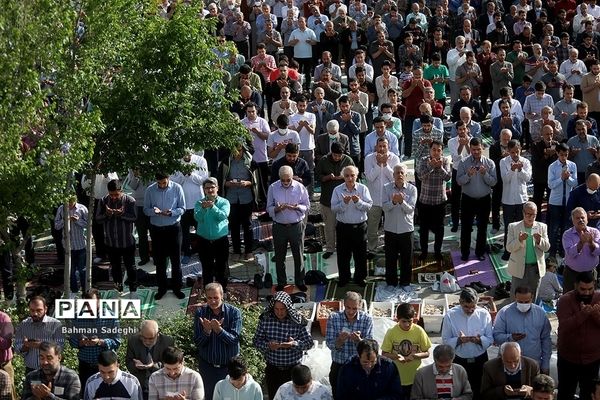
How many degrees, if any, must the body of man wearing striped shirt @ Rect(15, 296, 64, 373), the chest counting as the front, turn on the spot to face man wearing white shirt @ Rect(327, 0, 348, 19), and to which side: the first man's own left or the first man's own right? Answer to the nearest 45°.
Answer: approximately 135° to the first man's own left

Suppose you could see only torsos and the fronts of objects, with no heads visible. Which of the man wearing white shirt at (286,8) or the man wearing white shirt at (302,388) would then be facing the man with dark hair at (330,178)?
the man wearing white shirt at (286,8)

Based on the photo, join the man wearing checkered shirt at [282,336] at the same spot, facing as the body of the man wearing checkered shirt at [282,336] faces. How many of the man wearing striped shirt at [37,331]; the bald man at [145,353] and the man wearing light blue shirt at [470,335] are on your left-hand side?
1

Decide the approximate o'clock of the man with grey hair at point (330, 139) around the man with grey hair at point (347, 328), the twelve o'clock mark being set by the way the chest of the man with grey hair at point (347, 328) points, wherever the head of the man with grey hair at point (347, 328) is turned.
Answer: the man with grey hair at point (330, 139) is roughly at 6 o'clock from the man with grey hair at point (347, 328).

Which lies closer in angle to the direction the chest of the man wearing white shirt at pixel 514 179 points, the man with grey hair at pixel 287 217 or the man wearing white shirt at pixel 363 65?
the man with grey hair

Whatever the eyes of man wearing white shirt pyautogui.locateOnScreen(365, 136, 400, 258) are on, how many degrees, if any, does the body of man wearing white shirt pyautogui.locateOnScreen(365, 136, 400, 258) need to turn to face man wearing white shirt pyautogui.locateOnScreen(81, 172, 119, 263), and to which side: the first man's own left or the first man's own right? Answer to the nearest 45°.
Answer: approximately 90° to the first man's own right

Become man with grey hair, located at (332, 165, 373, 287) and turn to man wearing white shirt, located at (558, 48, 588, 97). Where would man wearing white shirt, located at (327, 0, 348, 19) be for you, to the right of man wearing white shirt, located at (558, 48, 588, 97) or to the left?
left

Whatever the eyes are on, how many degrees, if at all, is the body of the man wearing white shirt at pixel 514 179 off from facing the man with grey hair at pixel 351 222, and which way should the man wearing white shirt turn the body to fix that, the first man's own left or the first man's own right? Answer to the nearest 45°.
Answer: approximately 45° to the first man's own right

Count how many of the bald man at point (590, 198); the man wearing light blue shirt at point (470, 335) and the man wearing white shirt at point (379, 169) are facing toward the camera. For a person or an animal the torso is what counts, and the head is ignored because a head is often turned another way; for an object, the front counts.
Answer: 3

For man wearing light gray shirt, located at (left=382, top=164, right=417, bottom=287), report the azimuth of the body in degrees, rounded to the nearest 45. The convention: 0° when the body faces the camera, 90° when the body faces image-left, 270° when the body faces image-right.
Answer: approximately 0°
